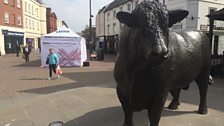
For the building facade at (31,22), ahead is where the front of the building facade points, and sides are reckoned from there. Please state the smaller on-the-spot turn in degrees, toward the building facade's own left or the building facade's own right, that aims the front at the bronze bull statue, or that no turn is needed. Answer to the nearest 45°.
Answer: approximately 45° to the building facade's own right

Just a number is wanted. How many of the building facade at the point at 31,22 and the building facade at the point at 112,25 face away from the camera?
0

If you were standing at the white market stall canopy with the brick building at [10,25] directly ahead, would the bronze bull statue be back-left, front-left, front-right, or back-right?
back-left

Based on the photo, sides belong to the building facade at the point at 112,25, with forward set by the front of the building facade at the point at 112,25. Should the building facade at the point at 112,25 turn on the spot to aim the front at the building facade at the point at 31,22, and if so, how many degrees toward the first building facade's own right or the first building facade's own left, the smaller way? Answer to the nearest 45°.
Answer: approximately 90° to the first building facade's own right

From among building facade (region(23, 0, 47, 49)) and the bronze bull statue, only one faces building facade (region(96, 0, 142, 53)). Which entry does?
building facade (region(23, 0, 47, 49))

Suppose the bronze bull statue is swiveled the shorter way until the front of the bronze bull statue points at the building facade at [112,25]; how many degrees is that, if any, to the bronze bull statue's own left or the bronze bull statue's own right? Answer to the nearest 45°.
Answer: approximately 135° to the bronze bull statue's own right

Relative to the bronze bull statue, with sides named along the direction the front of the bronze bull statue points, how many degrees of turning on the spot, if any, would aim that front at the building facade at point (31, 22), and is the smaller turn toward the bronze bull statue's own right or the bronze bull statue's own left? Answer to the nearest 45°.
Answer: approximately 90° to the bronze bull statue's own right

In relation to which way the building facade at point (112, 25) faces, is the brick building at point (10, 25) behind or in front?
in front

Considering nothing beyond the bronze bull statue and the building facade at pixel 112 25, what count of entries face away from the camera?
0

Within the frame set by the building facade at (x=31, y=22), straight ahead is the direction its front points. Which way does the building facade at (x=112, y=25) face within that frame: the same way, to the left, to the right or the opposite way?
to the right

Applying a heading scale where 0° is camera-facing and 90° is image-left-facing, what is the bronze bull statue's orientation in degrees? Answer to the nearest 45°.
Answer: approximately 45°

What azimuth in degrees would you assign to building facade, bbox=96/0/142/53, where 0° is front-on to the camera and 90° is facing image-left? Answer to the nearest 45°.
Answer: approximately 45°
